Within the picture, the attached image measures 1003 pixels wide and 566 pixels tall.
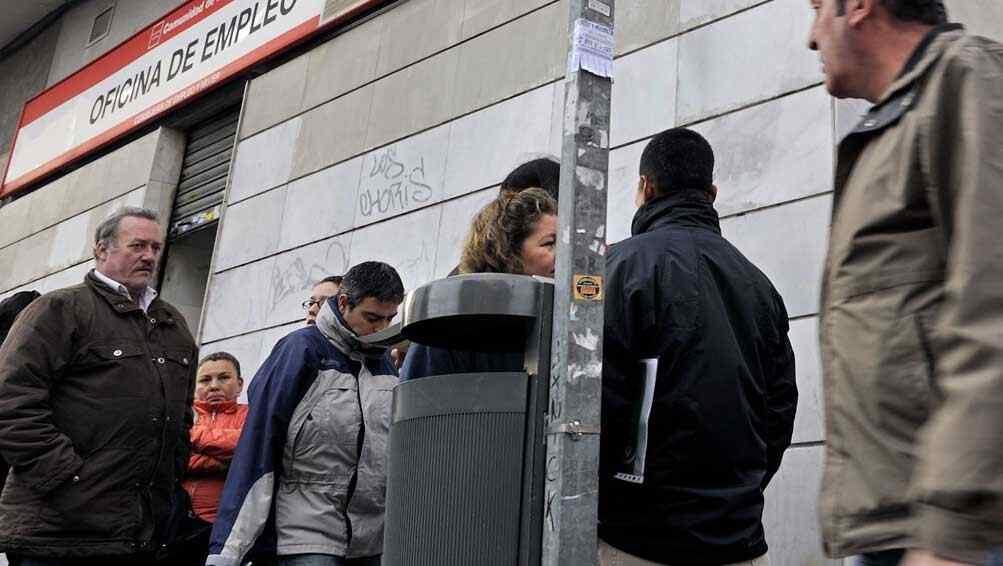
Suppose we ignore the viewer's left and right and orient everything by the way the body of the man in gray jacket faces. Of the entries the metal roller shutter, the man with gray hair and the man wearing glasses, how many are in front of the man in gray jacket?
0

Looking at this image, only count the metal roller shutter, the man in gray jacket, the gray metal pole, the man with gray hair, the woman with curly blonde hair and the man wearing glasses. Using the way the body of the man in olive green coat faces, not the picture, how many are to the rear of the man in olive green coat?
0

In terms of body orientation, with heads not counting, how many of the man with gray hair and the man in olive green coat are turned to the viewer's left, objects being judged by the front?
1

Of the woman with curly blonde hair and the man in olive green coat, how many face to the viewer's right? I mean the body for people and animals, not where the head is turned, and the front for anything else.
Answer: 1

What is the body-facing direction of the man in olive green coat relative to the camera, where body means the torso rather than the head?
to the viewer's left

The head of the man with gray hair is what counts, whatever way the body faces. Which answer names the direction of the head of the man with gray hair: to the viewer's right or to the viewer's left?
to the viewer's right

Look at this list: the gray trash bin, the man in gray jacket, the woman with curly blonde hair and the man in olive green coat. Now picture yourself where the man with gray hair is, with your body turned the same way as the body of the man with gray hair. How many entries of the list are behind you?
0

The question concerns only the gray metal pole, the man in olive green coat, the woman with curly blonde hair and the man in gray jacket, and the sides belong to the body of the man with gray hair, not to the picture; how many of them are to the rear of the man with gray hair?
0

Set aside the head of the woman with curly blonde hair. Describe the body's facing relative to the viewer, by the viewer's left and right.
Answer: facing to the right of the viewer
